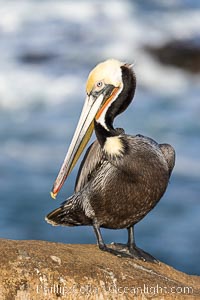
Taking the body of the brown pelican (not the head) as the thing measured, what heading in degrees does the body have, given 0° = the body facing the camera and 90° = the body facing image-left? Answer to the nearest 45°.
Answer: approximately 315°
